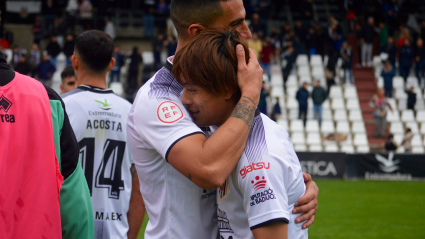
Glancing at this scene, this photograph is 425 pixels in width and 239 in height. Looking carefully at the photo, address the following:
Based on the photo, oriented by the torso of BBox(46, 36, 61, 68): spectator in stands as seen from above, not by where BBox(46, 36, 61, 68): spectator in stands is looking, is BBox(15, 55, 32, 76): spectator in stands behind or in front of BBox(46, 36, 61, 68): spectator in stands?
in front

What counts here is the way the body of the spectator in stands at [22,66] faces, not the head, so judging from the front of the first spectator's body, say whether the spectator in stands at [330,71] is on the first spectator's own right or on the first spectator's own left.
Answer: on the first spectator's own left

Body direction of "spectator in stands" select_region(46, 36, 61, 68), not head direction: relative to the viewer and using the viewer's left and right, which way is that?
facing the viewer

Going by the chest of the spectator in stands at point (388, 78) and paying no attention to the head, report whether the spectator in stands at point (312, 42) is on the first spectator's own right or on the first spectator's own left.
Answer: on the first spectator's own right

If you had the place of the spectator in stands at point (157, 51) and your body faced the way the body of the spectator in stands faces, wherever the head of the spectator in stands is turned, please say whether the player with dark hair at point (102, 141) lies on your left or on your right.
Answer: on your right

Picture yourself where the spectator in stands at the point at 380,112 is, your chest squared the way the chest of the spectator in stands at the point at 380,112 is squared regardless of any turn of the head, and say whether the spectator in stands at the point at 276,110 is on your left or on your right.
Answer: on your right

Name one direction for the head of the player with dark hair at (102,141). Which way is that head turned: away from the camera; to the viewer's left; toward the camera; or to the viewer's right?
away from the camera

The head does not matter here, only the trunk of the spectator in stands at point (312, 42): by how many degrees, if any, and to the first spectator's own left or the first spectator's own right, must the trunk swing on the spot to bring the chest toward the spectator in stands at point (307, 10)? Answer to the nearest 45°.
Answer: approximately 180°

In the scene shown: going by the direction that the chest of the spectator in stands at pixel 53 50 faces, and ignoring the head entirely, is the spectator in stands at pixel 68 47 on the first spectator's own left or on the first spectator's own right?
on the first spectator's own left

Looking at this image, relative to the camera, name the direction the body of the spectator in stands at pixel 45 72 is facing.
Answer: toward the camera

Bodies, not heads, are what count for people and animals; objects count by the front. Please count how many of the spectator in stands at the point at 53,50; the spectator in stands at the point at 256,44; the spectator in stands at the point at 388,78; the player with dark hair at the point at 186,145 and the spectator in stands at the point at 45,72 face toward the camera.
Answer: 4

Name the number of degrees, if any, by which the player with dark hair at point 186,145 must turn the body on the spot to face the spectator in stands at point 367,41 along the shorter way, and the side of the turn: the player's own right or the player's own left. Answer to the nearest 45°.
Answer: approximately 90° to the player's own left

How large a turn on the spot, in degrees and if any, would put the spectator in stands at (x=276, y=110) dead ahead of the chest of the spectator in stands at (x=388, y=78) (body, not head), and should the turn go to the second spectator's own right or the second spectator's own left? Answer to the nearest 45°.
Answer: approximately 45° to the second spectator's own right

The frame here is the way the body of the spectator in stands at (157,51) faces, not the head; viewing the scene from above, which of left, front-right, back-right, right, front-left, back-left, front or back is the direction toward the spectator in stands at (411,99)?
front-left

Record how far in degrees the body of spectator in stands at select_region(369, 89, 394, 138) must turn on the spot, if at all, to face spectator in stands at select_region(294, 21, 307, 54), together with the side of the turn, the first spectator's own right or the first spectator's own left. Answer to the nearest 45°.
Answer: approximately 135° to the first spectator's own right

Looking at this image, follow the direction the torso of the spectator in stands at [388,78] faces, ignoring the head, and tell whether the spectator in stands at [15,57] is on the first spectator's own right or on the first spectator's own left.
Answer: on the first spectator's own right

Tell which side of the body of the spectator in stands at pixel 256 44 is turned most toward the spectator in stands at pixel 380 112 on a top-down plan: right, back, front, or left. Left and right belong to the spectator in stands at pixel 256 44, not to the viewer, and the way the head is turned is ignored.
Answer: left

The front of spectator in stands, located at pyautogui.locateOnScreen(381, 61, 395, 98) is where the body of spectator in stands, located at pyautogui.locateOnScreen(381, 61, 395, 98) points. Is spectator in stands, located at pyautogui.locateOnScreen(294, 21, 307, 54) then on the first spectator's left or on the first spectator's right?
on the first spectator's right
